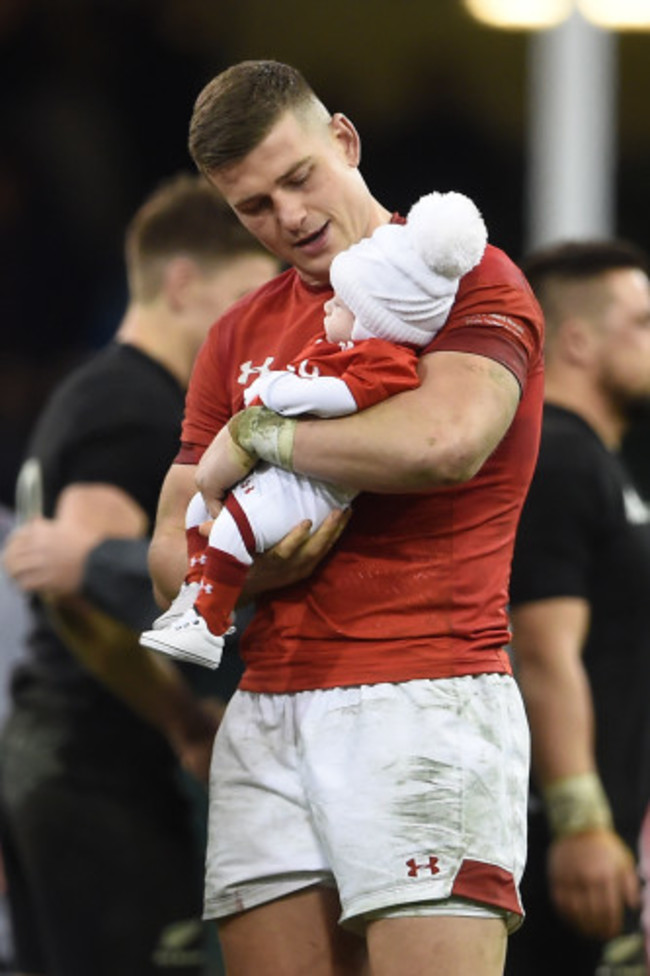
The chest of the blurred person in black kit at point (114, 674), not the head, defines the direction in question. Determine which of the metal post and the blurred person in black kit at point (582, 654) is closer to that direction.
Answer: the blurred person in black kit

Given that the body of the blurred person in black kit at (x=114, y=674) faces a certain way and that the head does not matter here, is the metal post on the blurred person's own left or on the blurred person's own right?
on the blurred person's own left

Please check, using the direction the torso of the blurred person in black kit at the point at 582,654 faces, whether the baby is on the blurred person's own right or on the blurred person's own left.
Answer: on the blurred person's own right
